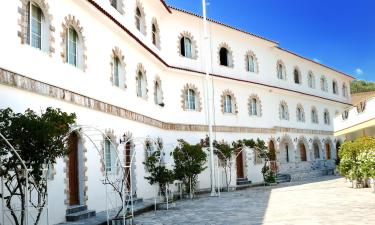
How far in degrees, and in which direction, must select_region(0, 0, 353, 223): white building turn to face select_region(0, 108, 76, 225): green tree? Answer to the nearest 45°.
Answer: approximately 45° to its right

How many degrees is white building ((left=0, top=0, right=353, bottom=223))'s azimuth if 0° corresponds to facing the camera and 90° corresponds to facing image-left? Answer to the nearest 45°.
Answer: approximately 315°
